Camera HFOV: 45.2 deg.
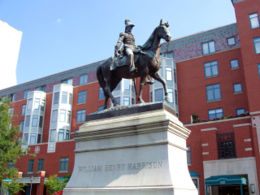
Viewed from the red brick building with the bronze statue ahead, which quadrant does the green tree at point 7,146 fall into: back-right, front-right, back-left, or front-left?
front-right

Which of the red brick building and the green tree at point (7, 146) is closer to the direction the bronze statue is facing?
the red brick building

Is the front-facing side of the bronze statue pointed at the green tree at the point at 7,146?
no

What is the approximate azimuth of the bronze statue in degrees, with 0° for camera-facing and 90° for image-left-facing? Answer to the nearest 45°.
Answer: approximately 270°

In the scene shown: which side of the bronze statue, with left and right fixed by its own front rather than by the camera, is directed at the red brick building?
left
